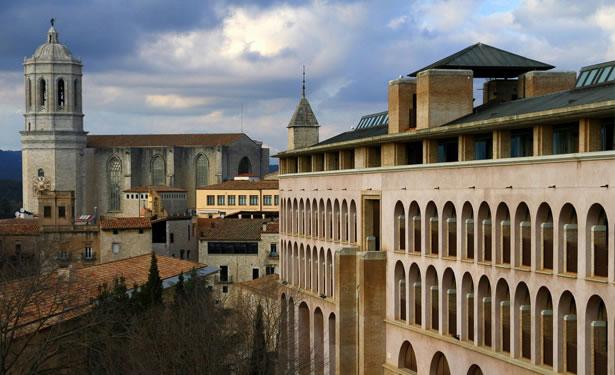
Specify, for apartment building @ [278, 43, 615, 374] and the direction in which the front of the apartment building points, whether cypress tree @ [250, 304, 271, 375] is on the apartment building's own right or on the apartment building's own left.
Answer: on the apartment building's own right

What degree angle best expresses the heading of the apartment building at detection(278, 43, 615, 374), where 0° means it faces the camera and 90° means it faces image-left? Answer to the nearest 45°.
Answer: approximately 45°
